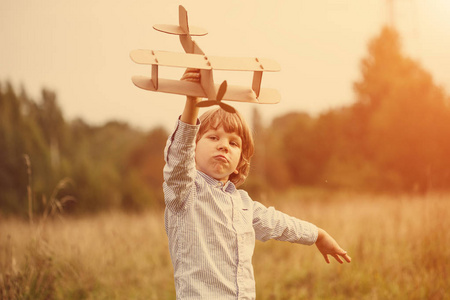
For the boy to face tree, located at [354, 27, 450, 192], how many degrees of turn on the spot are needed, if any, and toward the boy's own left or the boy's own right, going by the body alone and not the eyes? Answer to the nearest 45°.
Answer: approximately 135° to the boy's own left

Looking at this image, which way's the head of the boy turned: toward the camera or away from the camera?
toward the camera

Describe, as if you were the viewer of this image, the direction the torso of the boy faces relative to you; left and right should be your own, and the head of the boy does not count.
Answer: facing the viewer and to the right of the viewer
